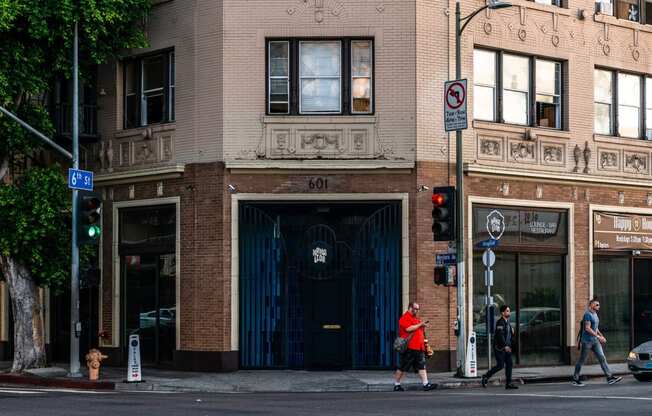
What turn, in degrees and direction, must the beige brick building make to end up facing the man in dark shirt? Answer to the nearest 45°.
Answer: approximately 45° to its left

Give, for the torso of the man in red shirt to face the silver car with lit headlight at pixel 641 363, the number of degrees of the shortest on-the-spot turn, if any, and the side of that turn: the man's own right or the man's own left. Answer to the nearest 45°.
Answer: approximately 45° to the man's own left

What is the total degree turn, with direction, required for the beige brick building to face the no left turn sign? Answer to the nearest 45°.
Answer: approximately 45° to its left

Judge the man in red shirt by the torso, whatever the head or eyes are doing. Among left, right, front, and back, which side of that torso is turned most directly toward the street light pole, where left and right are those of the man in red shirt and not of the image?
left

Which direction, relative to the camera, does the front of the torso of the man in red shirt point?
to the viewer's right

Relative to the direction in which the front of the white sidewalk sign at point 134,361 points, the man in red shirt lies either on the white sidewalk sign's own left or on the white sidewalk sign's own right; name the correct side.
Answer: on the white sidewalk sign's own left
